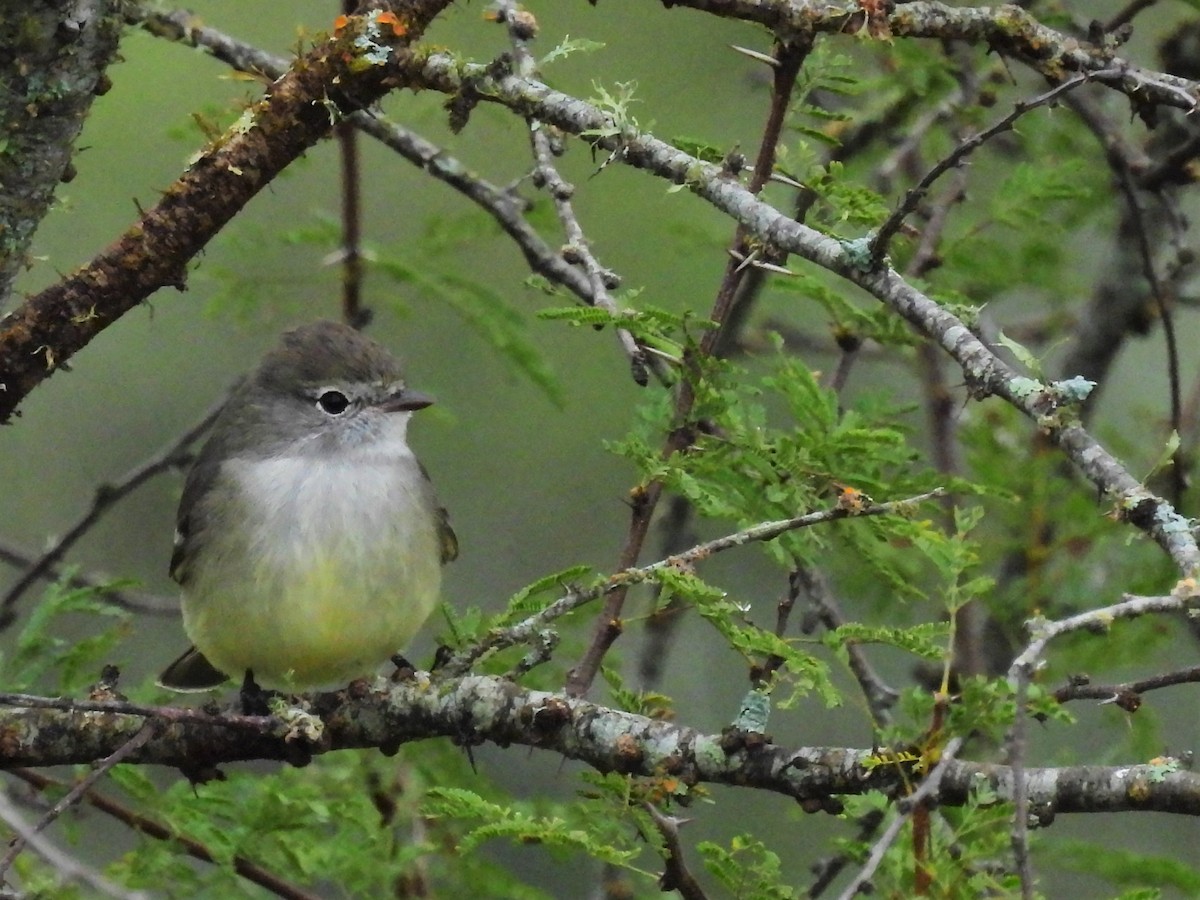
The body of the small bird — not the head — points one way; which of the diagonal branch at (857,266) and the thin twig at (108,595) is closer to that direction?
the diagonal branch

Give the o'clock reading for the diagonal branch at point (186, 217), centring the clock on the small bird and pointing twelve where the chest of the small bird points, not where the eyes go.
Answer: The diagonal branch is roughly at 2 o'clock from the small bird.

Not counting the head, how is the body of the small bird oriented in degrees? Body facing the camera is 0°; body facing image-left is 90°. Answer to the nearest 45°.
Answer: approximately 315°

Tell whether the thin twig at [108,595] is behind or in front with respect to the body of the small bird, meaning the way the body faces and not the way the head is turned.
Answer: behind
